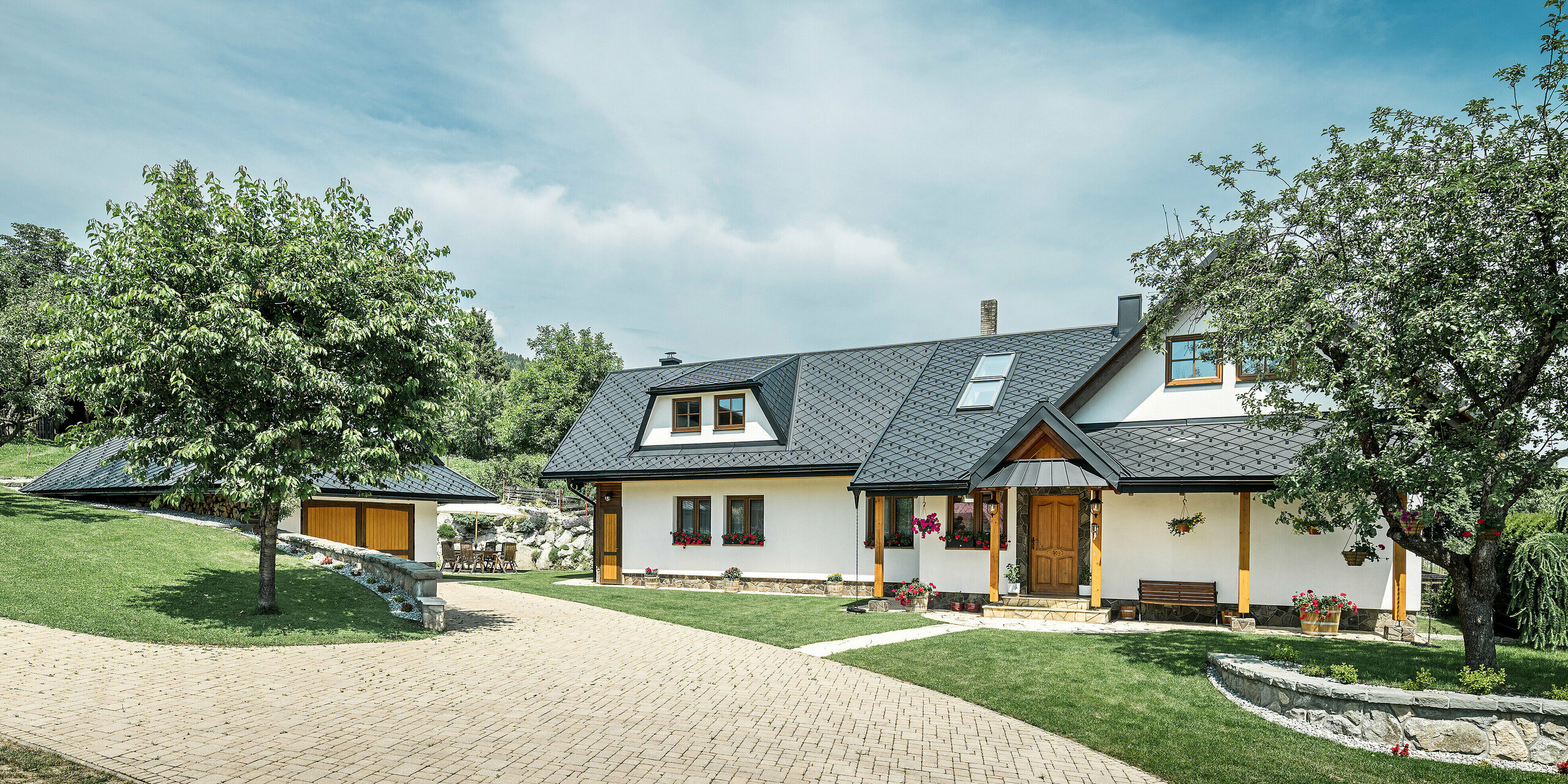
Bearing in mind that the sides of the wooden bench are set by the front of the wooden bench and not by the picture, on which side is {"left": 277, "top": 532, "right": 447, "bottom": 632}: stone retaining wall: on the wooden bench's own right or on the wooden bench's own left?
on the wooden bench's own right

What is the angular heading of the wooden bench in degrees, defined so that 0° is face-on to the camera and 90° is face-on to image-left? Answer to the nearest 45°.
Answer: approximately 0°

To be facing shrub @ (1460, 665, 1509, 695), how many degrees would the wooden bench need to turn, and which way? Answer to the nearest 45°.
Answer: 0° — it already faces it
